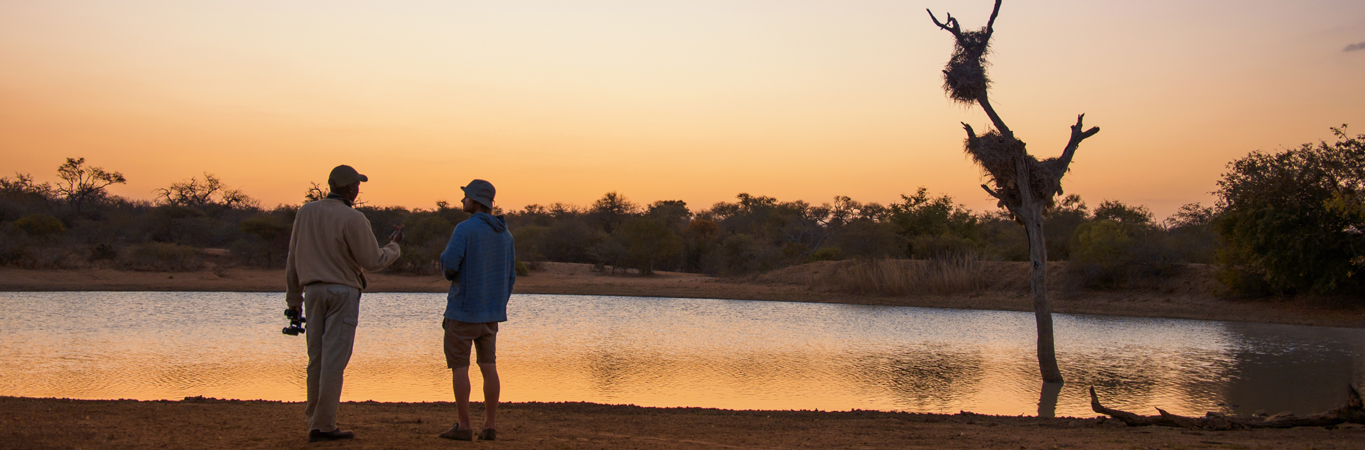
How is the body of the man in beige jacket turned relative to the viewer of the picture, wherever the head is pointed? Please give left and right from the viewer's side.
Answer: facing away from the viewer and to the right of the viewer

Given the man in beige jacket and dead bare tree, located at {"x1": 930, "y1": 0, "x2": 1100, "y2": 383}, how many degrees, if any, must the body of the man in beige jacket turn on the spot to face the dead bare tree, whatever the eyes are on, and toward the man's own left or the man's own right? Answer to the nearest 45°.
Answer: approximately 45° to the man's own right

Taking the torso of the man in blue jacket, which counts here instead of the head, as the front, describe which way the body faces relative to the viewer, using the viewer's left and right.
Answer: facing away from the viewer and to the left of the viewer

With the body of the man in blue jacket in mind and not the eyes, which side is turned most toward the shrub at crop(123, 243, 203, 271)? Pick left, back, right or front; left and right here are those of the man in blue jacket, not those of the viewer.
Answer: front

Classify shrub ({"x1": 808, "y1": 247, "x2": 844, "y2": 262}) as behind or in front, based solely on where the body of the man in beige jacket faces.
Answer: in front

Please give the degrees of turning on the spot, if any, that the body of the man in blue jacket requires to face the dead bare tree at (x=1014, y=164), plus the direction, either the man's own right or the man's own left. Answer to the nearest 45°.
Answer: approximately 90° to the man's own right

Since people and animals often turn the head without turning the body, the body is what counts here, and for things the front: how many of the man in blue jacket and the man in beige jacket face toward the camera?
0

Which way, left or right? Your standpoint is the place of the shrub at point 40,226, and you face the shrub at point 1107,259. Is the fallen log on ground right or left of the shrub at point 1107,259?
right

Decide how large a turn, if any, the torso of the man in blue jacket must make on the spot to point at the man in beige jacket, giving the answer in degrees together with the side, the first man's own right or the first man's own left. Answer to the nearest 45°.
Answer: approximately 45° to the first man's own left
